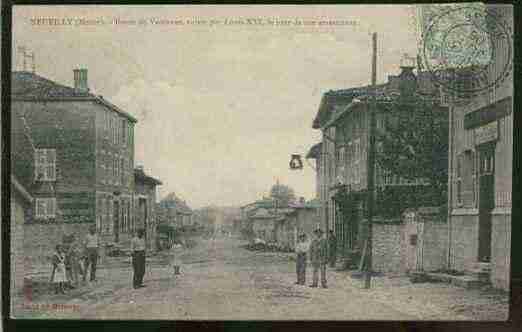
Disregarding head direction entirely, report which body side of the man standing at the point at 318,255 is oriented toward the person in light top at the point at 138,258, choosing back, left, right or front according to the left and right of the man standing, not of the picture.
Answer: right

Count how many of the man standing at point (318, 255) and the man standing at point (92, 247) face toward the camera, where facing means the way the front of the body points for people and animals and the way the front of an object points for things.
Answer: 2

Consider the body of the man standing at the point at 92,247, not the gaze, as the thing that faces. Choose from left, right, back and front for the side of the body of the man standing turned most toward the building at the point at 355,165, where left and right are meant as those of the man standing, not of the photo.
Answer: left

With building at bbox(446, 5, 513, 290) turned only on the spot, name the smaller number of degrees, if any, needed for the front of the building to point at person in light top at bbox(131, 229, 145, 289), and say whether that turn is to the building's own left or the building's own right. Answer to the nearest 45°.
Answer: approximately 45° to the building's own right
